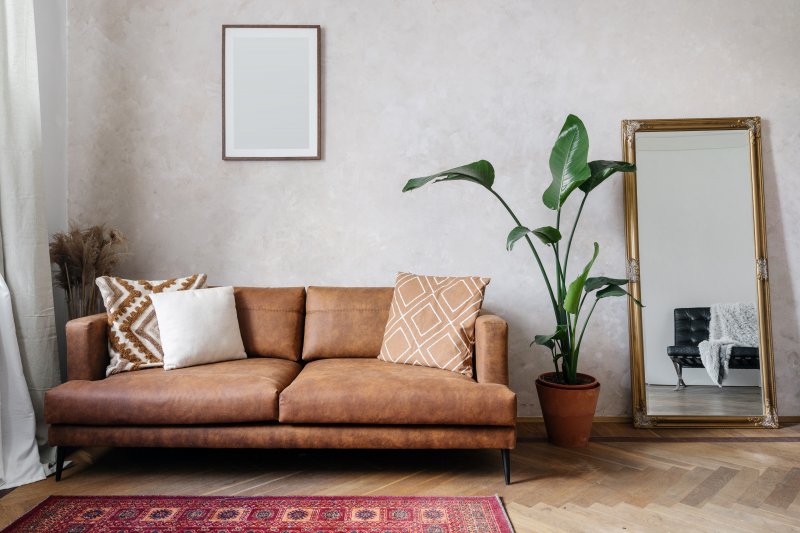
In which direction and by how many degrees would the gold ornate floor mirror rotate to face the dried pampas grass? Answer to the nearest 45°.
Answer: approximately 45° to its right

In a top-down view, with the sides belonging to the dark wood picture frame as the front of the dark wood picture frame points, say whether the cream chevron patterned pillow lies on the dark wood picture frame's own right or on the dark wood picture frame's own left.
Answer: on the dark wood picture frame's own right

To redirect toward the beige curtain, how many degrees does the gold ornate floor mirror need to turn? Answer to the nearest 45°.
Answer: approximately 45° to its right

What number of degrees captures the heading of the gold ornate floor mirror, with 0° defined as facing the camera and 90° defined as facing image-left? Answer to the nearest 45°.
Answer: approximately 0°

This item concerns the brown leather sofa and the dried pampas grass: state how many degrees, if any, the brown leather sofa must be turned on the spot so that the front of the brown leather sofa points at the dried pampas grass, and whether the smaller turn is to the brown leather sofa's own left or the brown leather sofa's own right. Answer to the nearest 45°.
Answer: approximately 135° to the brown leather sofa's own right

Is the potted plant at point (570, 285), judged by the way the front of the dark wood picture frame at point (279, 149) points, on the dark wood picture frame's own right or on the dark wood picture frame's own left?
on the dark wood picture frame's own left

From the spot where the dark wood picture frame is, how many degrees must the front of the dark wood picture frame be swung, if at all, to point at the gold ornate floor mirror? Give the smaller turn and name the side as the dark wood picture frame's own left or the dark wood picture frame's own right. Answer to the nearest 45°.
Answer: approximately 90° to the dark wood picture frame's own left

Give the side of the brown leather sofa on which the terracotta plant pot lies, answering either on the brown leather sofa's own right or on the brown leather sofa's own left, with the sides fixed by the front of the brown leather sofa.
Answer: on the brown leather sofa's own left

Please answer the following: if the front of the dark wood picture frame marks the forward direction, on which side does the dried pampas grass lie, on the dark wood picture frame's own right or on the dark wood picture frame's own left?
on the dark wood picture frame's own right
